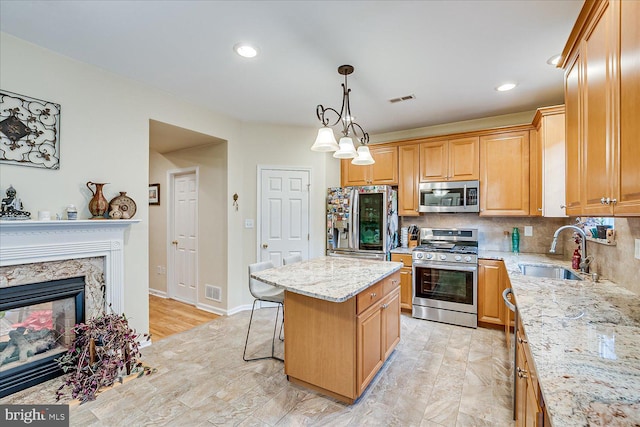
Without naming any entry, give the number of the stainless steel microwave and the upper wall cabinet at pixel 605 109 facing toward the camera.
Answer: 1

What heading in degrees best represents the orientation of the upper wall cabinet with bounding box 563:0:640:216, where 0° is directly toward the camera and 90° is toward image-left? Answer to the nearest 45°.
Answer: approximately 90°

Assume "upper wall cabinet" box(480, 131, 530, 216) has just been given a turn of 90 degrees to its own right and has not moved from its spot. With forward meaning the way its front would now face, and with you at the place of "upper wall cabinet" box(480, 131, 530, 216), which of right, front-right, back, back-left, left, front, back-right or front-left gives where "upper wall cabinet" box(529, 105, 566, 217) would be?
back-left

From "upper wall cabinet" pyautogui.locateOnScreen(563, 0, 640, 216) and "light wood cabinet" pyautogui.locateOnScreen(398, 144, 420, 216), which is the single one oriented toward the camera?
the light wood cabinet

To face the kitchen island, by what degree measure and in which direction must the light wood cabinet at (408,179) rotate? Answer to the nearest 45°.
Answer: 0° — it already faces it

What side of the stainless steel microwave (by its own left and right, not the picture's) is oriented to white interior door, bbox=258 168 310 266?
right

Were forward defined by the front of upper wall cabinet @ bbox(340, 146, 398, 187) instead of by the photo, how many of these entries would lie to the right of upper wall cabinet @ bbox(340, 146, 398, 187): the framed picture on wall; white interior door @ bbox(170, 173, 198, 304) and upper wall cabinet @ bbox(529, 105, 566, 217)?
2

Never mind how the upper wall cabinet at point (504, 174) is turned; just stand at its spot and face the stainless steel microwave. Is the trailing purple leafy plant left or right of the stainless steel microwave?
left

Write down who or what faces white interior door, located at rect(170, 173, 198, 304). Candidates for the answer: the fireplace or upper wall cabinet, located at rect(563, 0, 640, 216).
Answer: the upper wall cabinet

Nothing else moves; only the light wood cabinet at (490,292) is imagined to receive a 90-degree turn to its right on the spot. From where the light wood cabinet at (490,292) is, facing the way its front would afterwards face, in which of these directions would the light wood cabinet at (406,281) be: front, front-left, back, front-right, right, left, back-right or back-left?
front

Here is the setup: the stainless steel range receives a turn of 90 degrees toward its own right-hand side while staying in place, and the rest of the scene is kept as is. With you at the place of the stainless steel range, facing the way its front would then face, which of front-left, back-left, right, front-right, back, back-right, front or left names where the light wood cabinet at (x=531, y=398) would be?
left

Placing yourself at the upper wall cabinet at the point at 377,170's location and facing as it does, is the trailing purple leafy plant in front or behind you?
in front

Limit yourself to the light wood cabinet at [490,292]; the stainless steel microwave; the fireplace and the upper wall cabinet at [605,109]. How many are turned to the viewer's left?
1

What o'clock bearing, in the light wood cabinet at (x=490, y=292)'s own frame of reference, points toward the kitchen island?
The kitchen island is roughly at 1 o'clock from the light wood cabinet.

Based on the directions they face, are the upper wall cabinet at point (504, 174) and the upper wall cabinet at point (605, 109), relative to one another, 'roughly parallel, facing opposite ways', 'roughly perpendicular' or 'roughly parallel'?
roughly perpendicular

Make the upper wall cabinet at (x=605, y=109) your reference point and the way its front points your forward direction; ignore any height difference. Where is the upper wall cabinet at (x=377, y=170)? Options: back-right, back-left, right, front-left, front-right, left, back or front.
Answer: front-right

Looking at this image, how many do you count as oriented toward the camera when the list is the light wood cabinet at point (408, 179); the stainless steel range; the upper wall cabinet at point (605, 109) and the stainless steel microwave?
3

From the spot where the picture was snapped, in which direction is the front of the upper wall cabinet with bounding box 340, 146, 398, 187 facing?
facing the viewer

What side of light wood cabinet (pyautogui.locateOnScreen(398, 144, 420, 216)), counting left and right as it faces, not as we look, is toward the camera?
front

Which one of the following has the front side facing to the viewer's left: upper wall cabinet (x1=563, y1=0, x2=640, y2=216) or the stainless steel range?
the upper wall cabinet
